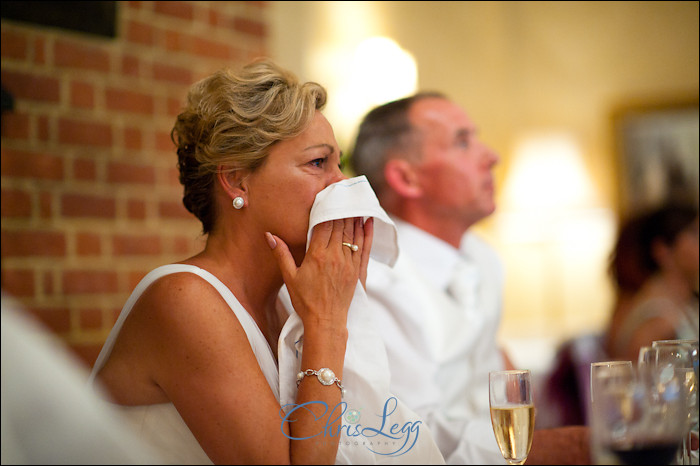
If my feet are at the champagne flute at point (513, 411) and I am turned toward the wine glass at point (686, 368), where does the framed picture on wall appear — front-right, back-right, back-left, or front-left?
front-left

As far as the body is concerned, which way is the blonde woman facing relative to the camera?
to the viewer's right

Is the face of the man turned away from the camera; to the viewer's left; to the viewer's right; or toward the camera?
to the viewer's right

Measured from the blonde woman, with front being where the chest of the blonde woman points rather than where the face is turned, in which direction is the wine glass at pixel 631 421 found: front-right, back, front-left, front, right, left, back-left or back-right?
front-right

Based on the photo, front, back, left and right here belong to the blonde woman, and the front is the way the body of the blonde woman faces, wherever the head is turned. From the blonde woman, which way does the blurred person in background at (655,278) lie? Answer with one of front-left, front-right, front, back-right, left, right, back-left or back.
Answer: front-left

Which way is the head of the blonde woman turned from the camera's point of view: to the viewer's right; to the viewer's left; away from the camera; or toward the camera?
to the viewer's right
